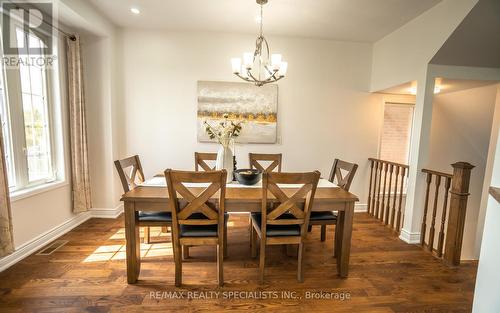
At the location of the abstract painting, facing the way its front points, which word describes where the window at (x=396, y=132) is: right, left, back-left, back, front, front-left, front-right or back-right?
left

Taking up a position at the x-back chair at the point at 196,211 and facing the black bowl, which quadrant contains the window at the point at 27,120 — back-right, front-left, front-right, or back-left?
back-left

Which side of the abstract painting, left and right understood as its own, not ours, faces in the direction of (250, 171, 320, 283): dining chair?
front

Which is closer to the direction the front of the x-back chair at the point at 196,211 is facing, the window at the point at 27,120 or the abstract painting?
the abstract painting

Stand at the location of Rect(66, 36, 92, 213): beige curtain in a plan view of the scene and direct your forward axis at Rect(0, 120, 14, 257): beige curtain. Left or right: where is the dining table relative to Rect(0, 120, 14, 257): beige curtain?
left

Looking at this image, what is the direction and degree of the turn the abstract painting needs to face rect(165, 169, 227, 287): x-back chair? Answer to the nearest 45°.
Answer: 0° — it already faces it

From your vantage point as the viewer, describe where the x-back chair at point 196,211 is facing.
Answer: facing away from the viewer

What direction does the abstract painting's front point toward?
toward the camera

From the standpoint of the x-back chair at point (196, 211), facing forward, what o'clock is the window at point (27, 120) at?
The window is roughly at 10 o'clock from the x-back chair.

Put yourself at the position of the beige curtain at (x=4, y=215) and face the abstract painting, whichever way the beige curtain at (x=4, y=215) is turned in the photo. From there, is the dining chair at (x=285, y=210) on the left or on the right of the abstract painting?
right

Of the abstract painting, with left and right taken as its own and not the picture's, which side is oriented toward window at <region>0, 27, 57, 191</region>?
right

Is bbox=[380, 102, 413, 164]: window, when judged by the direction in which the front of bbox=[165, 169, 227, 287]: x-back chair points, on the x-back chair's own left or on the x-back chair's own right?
on the x-back chair's own right

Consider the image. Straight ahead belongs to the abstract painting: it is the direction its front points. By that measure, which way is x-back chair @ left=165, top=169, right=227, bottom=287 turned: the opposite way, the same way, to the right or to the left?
the opposite way

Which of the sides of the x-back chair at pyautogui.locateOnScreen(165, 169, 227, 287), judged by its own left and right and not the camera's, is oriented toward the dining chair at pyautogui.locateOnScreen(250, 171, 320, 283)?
right

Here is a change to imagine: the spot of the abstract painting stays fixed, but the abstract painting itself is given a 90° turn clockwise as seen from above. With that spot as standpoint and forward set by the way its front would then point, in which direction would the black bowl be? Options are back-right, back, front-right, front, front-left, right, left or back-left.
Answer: left

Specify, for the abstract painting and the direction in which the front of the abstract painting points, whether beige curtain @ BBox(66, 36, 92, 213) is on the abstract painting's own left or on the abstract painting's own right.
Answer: on the abstract painting's own right

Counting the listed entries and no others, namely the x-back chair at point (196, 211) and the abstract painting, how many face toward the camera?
1
